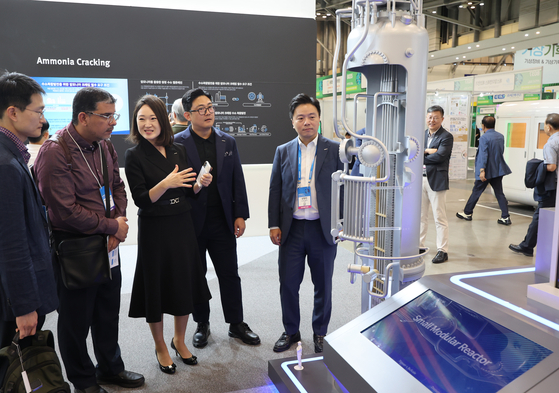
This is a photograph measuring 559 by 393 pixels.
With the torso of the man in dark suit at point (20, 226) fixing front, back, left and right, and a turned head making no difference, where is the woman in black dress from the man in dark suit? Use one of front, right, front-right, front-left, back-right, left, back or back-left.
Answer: front-left

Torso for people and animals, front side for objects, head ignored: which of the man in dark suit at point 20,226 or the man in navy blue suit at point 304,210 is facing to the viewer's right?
the man in dark suit

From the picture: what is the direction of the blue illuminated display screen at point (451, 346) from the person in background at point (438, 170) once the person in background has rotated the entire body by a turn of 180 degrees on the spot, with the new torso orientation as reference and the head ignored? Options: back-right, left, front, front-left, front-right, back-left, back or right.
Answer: back-right

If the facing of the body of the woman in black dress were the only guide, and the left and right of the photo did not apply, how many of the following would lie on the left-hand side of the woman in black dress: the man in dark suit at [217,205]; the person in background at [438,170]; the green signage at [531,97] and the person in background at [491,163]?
4

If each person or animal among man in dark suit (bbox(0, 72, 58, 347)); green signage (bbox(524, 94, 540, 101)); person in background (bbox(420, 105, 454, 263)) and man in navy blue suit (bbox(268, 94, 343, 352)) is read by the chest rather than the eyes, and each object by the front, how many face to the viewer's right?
1

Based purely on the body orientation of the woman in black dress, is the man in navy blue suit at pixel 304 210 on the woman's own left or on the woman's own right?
on the woman's own left

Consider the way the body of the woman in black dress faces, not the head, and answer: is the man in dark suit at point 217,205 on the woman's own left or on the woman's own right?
on the woman's own left

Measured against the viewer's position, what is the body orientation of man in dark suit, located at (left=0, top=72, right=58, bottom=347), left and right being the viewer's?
facing to the right of the viewer

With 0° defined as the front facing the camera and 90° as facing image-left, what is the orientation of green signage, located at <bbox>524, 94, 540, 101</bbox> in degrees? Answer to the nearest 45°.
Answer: approximately 0°

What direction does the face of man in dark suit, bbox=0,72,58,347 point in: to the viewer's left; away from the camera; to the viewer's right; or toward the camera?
to the viewer's right

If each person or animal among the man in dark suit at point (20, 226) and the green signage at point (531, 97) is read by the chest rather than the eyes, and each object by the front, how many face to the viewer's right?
1

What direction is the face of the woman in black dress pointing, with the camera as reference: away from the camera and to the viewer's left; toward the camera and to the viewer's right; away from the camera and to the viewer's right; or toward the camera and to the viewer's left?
toward the camera and to the viewer's left
